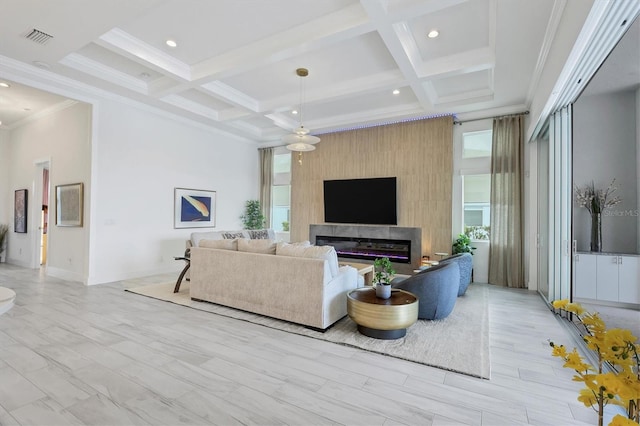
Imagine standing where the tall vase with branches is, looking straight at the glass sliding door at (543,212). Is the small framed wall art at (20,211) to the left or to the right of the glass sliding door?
right

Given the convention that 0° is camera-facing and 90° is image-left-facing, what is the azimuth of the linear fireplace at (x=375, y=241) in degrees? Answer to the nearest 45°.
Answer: approximately 45°

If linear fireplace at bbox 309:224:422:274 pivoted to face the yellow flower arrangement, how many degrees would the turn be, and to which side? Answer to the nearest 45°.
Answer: approximately 45° to its left

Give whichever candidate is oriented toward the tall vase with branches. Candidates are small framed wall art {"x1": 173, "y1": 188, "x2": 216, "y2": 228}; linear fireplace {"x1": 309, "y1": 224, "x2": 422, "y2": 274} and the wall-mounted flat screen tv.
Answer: the small framed wall art

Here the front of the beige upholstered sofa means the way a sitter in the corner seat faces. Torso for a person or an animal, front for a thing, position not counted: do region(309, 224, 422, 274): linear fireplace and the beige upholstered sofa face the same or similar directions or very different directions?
very different directions

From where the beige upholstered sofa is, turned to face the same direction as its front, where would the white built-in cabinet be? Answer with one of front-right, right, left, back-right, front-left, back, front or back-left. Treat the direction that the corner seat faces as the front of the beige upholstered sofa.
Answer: front-right

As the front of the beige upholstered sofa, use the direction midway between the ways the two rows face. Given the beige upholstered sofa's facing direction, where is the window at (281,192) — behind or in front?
in front

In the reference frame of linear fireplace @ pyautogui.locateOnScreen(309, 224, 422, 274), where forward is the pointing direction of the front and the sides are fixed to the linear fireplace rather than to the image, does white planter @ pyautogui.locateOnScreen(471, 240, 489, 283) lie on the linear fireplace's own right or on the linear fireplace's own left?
on the linear fireplace's own left

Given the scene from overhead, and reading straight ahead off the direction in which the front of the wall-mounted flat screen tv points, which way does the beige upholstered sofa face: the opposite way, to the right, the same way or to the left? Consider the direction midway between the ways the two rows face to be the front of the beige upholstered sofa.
the opposite way

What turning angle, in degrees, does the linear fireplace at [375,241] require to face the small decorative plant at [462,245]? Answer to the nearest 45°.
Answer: approximately 90° to its left

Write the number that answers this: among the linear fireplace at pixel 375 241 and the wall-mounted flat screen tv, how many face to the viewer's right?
0

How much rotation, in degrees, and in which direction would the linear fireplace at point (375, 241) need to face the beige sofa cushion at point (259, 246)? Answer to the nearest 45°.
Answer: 0° — it already faces it

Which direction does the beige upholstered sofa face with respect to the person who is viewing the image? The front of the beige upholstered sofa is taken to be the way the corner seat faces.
facing away from the viewer and to the right of the viewer

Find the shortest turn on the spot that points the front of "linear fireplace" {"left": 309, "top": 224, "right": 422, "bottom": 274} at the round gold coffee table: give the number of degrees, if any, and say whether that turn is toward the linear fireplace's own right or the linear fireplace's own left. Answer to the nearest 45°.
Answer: approximately 45° to the linear fireplace's own left
